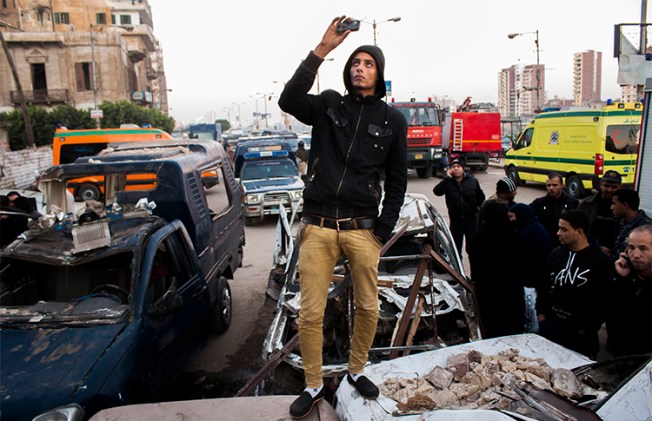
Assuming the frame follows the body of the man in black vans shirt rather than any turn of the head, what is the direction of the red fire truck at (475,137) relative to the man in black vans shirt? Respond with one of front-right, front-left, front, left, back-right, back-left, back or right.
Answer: back-right

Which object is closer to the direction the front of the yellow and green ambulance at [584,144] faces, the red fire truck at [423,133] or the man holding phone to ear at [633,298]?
the red fire truck

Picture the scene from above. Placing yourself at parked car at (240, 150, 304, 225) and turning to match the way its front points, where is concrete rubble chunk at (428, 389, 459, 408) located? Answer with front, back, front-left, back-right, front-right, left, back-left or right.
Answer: front

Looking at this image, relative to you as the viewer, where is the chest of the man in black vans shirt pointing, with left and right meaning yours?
facing the viewer and to the left of the viewer

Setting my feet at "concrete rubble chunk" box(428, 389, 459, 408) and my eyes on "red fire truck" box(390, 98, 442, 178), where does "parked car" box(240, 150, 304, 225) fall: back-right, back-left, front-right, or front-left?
front-left

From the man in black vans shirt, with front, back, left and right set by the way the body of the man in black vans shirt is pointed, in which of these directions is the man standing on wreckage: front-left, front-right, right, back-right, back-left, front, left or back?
front

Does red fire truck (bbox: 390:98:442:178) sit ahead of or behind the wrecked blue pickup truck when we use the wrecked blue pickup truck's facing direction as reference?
behind

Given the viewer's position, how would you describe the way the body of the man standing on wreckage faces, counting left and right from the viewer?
facing the viewer

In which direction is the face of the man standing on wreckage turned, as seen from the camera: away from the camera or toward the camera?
toward the camera

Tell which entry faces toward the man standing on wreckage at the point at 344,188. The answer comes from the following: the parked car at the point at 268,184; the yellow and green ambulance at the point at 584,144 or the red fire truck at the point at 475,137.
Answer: the parked car

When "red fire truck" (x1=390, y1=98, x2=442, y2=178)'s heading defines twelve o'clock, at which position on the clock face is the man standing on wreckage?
The man standing on wreckage is roughly at 12 o'clock from the red fire truck.

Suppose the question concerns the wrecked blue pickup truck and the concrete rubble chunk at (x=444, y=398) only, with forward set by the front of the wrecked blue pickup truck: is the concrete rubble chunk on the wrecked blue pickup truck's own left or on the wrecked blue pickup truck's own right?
on the wrecked blue pickup truck's own left
